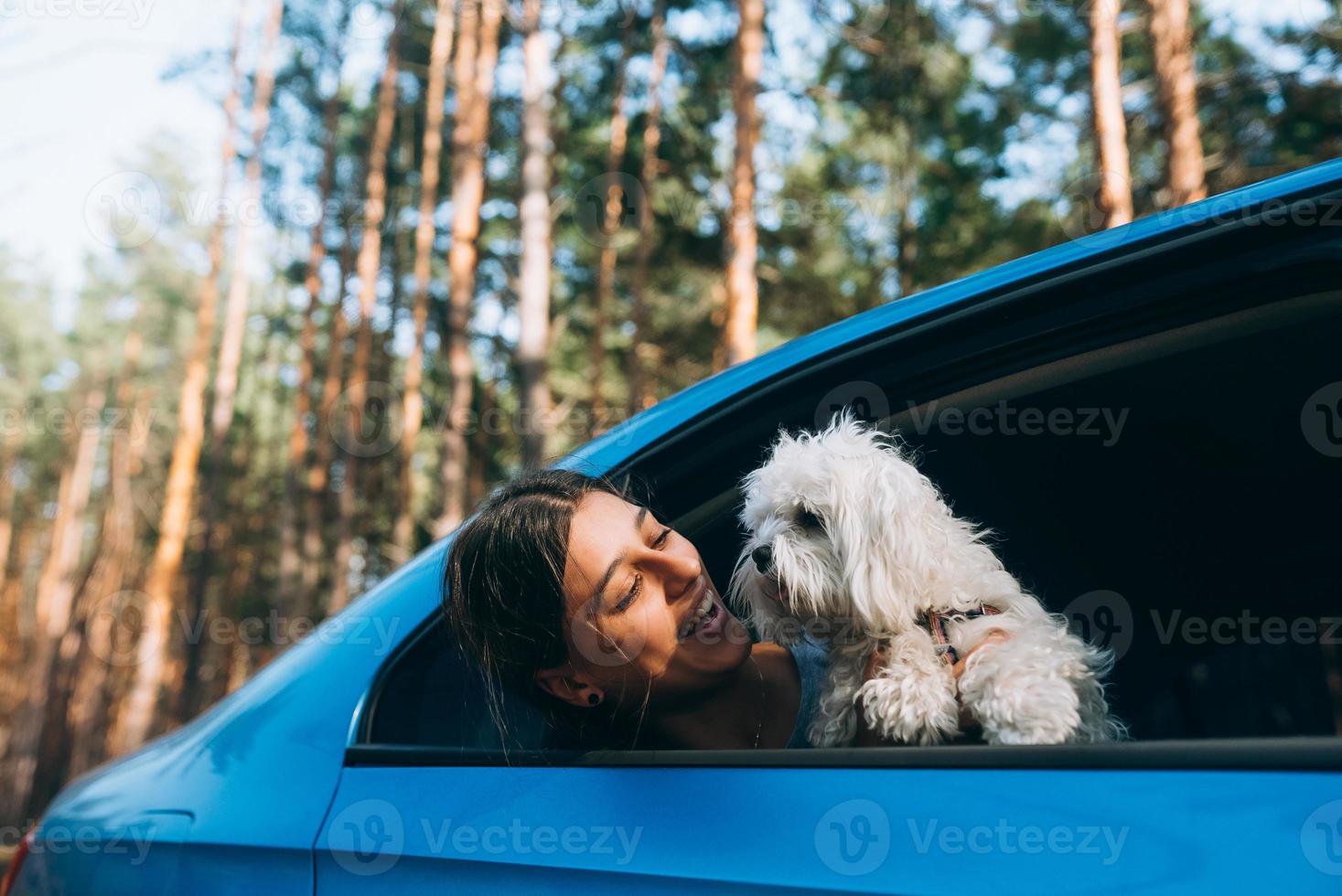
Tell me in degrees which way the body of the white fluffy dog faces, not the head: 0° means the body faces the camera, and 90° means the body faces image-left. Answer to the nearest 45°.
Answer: approximately 45°

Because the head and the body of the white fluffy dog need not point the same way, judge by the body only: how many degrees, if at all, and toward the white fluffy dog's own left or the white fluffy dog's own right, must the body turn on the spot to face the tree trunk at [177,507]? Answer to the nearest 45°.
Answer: approximately 90° to the white fluffy dog's own right

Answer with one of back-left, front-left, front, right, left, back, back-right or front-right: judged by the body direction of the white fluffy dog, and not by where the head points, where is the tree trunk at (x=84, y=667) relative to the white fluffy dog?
right

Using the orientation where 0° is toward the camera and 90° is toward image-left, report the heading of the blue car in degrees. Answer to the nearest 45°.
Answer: approximately 270°

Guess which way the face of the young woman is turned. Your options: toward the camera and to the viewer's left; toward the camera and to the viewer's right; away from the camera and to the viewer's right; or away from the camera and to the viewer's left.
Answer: toward the camera and to the viewer's right
